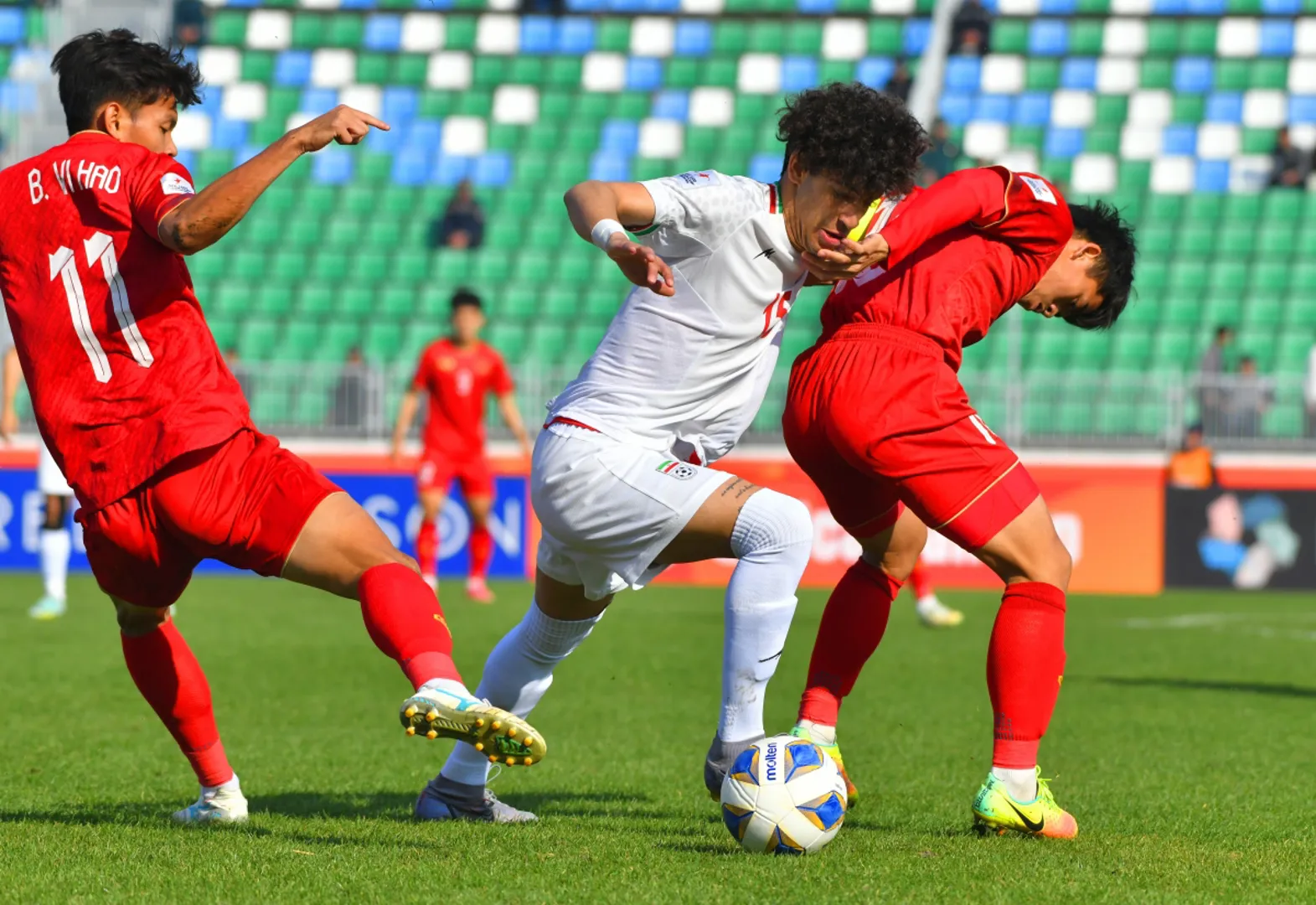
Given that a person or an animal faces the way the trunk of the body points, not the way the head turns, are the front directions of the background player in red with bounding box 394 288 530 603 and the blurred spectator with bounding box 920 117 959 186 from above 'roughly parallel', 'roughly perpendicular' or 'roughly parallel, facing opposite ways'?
roughly parallel

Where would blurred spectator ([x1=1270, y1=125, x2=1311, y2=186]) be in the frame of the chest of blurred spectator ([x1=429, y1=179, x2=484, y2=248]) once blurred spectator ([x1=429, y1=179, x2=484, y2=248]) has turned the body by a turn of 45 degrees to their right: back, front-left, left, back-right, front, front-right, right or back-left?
back-left

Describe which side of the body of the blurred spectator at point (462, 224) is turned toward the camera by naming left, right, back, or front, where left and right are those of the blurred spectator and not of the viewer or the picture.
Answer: front

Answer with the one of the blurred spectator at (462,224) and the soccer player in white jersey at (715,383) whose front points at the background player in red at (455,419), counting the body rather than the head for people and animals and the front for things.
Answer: the blurred spectator

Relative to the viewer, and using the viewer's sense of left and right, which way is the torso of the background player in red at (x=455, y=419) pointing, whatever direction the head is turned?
facing the viewer

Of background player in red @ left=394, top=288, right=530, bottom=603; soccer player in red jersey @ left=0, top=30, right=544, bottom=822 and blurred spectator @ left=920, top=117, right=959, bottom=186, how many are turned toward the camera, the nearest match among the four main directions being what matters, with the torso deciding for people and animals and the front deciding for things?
2

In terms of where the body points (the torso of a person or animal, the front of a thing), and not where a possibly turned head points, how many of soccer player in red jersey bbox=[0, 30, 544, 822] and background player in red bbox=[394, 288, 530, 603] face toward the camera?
1

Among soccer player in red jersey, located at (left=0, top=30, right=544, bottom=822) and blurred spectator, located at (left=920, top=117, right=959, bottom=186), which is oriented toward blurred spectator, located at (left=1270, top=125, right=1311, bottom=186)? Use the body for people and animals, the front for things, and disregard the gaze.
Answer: the soccer player in red jersey

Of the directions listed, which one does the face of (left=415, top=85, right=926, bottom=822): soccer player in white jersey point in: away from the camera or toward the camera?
toward the camera

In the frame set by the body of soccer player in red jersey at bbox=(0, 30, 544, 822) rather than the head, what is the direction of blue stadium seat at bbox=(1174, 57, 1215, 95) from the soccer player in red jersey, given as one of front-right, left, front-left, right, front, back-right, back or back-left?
front

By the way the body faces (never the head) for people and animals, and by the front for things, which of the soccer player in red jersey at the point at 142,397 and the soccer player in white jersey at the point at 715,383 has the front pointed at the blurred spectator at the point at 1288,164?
the soccer player in red jersey

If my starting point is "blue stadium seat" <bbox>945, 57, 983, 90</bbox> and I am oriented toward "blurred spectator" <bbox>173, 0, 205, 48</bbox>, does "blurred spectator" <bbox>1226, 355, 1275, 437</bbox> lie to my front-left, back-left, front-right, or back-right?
back-left

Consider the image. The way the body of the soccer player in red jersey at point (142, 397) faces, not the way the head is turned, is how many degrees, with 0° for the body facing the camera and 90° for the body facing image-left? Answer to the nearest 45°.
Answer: approximately 225°

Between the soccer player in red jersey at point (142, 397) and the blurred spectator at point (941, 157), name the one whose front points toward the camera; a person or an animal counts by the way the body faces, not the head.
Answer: the blurred spectator

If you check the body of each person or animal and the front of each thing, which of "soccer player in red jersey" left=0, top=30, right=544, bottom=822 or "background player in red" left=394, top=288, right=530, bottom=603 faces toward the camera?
the background player in red
